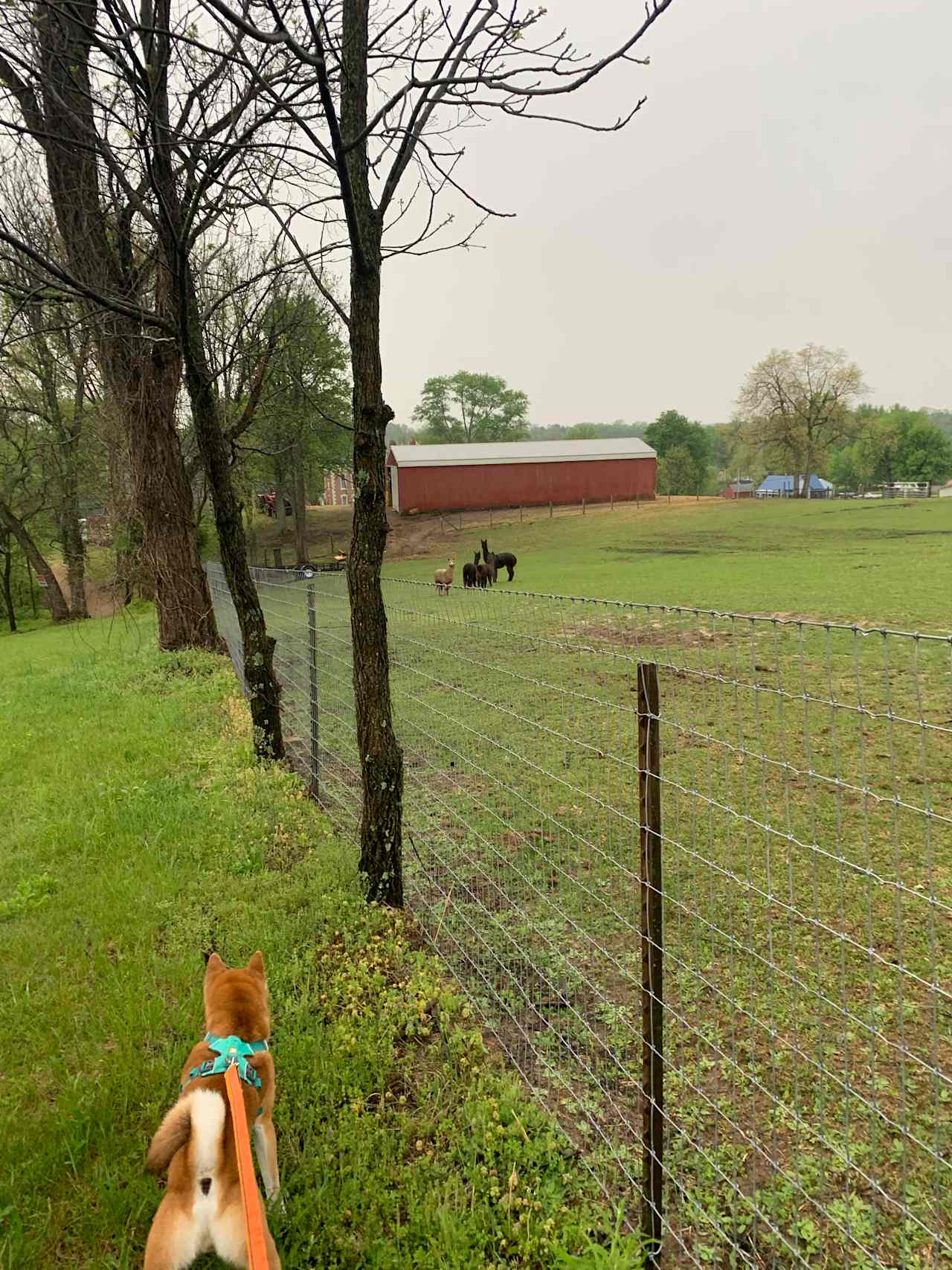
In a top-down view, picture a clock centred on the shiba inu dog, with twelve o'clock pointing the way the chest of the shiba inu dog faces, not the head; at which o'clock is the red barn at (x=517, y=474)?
The red barn is roughly at 1 o'clock from the shiba inu dog.

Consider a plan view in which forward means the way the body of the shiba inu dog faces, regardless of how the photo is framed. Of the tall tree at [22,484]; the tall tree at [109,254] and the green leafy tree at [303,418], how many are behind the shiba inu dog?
0

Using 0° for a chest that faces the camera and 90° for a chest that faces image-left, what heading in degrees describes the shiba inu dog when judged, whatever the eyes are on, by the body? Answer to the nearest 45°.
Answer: approximately 180°

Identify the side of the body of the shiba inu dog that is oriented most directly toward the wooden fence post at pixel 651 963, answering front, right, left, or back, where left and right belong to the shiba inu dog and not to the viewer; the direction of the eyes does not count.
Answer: right

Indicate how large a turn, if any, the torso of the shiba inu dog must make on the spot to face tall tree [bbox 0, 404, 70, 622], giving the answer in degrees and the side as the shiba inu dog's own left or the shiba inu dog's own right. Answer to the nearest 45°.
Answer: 0° — it already faces it

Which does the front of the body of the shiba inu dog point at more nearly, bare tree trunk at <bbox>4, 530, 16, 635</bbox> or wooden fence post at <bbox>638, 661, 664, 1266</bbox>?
the bare tree trunk

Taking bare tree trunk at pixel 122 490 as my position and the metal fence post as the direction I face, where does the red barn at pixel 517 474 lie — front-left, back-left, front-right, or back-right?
back-left

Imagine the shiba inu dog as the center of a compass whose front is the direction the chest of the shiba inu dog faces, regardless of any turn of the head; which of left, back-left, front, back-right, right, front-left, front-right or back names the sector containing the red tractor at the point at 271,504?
front

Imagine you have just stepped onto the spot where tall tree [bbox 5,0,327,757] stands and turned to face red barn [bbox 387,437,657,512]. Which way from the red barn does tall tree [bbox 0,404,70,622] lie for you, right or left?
left

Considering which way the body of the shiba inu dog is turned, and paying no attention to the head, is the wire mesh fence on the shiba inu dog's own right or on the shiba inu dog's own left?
on the shiba inu dog's own right

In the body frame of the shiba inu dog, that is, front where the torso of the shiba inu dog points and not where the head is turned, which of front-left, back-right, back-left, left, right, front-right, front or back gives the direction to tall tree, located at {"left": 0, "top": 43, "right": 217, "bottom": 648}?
front

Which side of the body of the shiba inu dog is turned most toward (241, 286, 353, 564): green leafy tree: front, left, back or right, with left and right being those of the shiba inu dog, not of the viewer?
front

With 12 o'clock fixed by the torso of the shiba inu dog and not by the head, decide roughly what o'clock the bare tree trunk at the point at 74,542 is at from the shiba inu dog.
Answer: The bare tree trunk is roughly at 12 o'clock from the shiba inu dog.

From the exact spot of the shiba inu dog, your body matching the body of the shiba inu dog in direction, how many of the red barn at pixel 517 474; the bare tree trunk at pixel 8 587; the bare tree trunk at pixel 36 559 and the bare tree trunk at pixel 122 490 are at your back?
0

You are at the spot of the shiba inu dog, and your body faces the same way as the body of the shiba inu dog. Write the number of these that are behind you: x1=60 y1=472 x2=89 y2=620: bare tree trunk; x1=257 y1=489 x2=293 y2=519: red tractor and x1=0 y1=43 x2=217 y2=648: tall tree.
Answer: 0

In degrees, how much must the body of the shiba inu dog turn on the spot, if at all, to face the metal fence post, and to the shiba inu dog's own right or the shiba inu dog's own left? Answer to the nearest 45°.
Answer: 0° — it already faces it

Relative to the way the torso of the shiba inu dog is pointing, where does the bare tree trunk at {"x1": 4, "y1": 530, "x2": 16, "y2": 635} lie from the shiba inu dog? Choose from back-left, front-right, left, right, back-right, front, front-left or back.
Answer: front
